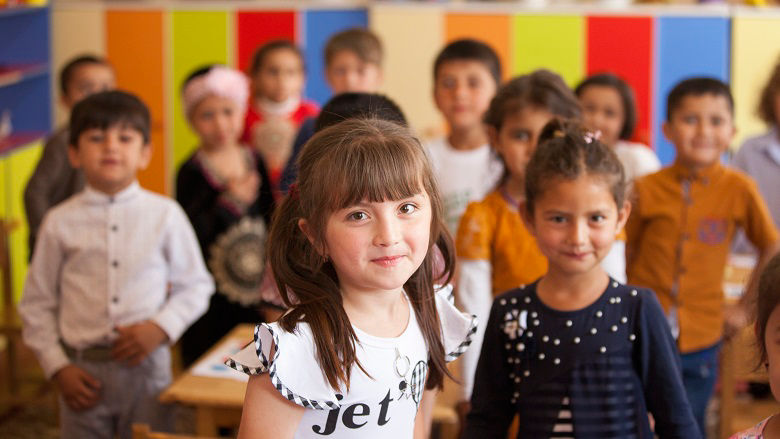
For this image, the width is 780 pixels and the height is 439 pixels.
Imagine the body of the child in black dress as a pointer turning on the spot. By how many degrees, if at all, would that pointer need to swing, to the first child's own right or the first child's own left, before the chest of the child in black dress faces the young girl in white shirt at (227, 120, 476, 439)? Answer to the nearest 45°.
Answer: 0° — they already face them

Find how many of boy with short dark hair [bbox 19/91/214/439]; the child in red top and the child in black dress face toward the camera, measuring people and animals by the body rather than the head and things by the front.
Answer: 3

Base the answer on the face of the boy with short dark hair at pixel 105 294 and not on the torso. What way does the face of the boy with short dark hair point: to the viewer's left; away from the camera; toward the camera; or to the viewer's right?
toward the camera

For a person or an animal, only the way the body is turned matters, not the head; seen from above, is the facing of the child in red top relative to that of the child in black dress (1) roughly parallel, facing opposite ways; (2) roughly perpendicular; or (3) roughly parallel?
roughly parallel

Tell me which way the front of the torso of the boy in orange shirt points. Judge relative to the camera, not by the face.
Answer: toward the camera

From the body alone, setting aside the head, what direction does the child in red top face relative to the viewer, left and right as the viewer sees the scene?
facing the viewer

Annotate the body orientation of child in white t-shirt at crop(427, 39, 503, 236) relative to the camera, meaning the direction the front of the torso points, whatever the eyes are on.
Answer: toward the camera

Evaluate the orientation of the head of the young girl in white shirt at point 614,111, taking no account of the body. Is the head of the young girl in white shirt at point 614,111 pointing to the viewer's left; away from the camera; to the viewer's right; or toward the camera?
toward the camera

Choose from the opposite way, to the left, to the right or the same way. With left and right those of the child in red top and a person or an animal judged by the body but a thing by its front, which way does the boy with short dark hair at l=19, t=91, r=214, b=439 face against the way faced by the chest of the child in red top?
the same way

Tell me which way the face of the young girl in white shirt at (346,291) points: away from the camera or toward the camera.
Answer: toward the camera

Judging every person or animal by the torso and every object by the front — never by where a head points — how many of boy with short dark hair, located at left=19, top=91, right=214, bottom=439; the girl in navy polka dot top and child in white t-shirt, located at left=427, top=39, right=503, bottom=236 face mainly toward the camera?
3

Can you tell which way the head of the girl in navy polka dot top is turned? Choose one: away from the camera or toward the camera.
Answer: toward the camera

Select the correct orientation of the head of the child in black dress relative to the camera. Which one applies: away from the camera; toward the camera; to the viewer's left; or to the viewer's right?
toward the camera

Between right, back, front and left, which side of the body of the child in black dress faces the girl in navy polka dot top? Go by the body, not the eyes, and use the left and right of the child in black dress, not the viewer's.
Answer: front
